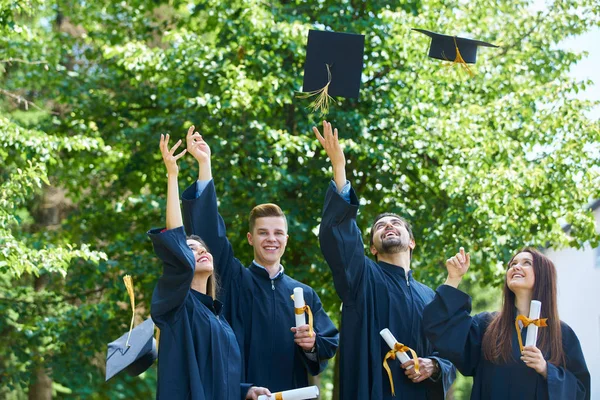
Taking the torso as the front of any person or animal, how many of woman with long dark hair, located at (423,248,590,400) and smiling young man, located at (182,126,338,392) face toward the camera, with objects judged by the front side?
2

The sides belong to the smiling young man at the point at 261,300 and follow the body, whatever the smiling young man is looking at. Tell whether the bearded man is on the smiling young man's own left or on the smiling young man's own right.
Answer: on the smiling young man's own left

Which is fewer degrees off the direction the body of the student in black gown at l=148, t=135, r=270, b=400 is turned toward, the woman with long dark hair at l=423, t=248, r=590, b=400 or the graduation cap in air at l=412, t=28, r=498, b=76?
the woman with long dark hair

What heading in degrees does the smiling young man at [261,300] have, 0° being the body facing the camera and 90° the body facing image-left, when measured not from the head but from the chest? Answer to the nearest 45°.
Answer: approximately 0°
